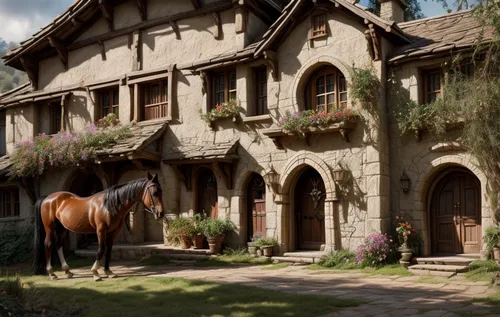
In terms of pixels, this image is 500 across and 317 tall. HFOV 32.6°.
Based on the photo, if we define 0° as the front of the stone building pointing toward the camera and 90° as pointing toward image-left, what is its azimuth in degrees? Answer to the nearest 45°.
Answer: approximately 0°

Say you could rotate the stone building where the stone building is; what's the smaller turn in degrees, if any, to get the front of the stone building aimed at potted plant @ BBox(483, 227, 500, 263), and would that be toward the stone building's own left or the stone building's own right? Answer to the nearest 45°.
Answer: approximately 45° to the stone building's own left
